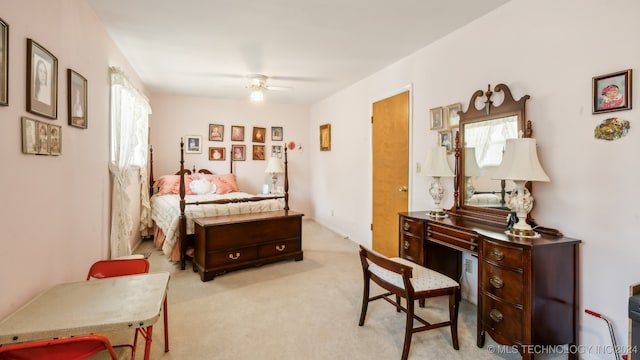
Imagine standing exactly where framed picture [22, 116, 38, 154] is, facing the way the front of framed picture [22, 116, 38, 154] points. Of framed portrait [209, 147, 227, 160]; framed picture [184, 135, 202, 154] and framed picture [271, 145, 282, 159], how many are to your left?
3

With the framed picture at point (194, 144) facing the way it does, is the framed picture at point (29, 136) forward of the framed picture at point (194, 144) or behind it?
forward

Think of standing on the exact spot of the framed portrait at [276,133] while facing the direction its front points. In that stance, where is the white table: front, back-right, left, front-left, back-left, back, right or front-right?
front

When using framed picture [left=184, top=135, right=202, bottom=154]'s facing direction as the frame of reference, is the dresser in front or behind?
in front

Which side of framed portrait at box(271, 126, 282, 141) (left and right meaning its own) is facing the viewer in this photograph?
front

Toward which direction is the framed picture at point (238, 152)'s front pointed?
toward the camera

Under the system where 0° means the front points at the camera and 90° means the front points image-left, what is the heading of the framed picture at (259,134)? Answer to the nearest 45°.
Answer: approximately 0°

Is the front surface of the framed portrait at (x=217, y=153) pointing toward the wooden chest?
yes

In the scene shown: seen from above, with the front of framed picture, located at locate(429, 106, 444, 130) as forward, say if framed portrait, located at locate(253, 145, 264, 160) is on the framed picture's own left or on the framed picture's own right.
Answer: on the framed picture's own right

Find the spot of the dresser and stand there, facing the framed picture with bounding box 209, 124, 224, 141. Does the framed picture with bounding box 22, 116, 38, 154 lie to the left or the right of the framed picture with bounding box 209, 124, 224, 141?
left

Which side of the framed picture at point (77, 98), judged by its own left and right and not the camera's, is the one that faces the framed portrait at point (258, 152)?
left

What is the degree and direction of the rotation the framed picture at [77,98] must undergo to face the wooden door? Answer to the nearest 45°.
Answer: approximately 45° to its left

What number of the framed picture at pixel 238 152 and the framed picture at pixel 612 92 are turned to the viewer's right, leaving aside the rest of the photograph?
0

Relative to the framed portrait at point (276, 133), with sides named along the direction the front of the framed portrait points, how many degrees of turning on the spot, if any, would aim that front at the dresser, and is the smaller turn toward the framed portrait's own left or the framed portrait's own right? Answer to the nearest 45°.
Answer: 0° — it already faces it

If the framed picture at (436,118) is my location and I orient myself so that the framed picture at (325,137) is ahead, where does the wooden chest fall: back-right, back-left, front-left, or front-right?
front-left
